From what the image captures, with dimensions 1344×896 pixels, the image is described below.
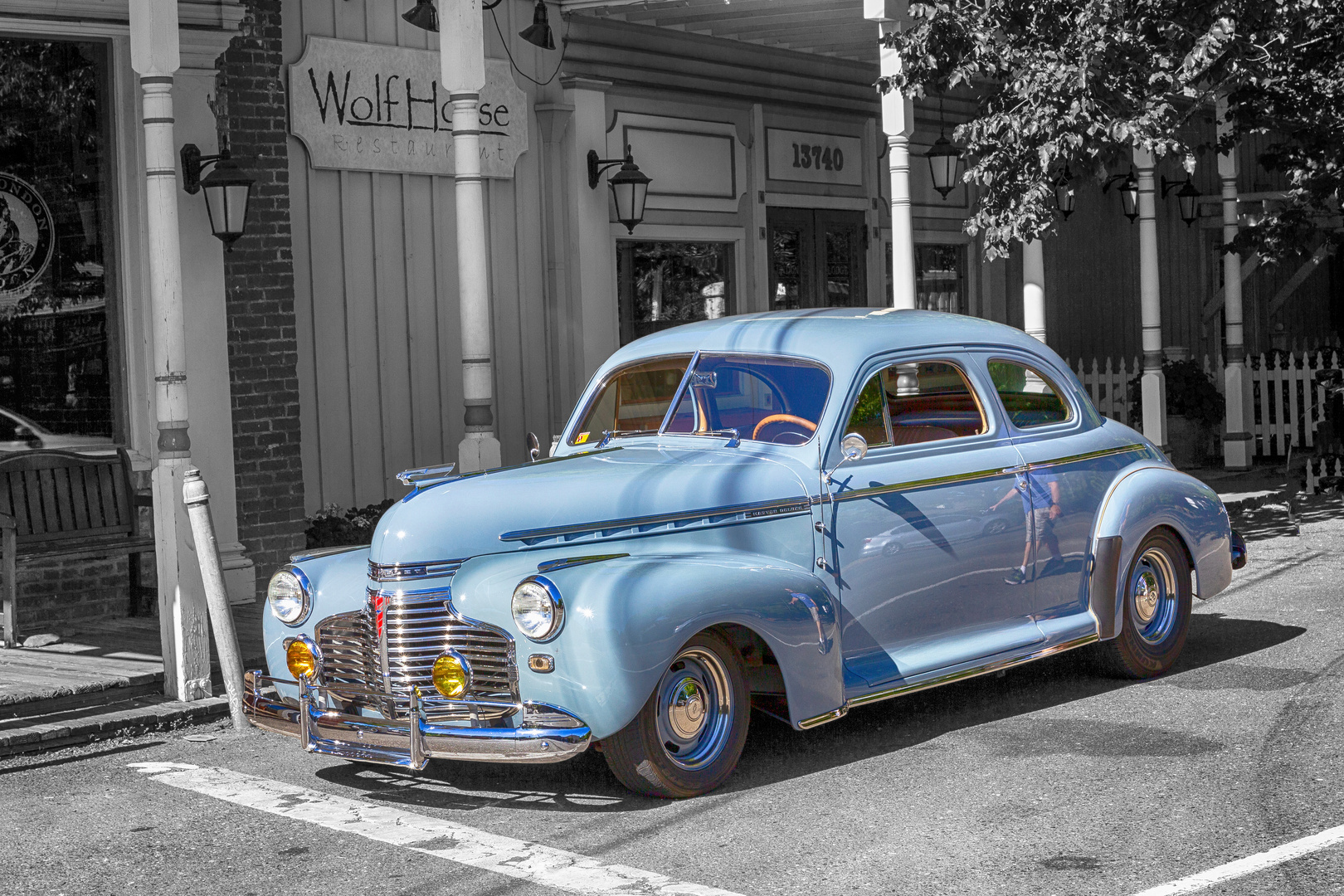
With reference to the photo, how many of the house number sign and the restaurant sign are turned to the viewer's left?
0

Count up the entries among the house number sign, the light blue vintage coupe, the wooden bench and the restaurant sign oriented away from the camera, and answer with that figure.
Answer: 0

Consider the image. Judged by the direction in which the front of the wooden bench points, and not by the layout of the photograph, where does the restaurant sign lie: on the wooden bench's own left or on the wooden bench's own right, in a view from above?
on the wooden bench's own left

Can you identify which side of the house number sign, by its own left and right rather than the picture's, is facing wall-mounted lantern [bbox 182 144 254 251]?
right

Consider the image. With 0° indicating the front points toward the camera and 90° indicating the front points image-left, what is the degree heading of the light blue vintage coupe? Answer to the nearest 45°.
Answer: approximately 45°

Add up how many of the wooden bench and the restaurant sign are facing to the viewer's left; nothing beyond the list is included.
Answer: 0

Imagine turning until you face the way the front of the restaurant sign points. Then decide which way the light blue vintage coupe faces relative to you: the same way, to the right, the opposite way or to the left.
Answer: to the right

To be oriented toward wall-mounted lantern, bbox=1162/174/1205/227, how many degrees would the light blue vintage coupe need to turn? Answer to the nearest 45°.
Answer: approximately 135° to its right

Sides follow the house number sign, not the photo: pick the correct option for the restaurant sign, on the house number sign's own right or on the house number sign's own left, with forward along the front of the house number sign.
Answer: on the house number sign's own right

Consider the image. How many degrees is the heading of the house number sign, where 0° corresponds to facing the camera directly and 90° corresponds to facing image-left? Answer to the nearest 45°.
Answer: approximately 315°

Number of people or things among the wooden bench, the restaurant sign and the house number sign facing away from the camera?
0

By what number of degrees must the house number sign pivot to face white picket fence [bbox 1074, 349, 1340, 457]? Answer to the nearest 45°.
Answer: approximately 45° to its left

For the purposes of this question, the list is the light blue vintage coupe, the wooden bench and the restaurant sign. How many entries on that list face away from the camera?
0

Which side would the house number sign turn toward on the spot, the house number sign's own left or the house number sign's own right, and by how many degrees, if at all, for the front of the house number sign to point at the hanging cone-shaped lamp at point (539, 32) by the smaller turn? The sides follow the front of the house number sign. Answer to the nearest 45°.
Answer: approximately 90° to the house number sign's own right

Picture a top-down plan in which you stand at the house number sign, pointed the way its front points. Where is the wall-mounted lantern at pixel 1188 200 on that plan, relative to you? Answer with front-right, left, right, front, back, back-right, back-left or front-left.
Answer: left

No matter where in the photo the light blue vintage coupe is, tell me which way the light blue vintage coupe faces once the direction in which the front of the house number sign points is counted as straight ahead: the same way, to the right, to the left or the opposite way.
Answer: to the right

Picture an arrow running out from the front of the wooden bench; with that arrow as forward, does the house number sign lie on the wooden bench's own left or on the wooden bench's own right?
on the wooden bench's own left
